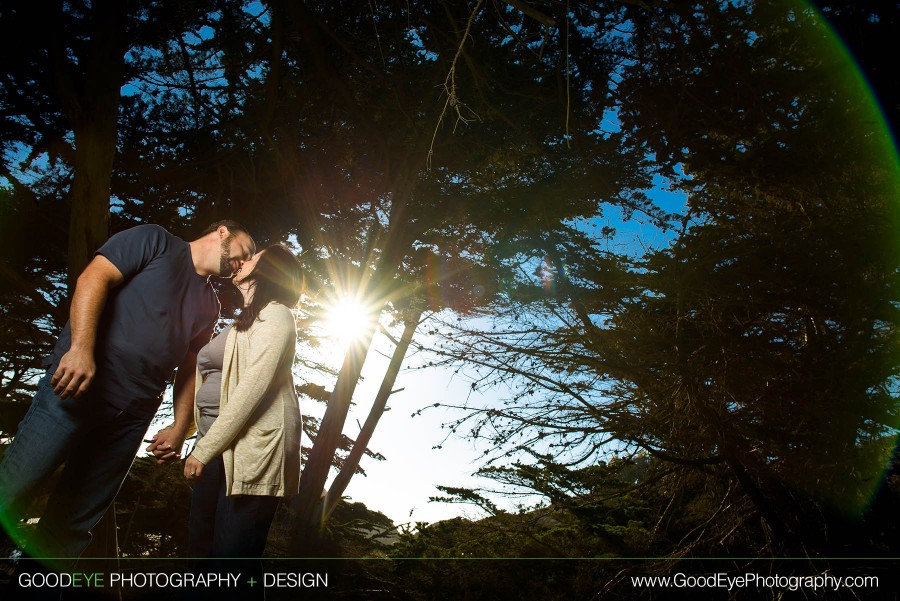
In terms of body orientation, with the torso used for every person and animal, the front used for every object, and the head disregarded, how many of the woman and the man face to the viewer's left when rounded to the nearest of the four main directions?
1

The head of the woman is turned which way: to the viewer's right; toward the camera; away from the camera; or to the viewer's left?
to the viewer's left

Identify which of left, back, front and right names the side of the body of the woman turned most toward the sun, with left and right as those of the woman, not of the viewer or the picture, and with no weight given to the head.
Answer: right

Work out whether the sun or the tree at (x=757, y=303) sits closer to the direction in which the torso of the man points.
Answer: the tree

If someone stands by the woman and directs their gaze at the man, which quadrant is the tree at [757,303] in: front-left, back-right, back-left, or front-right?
back-right

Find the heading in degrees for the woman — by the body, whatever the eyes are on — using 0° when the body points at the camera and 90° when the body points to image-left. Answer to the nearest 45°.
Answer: approximately 90°
